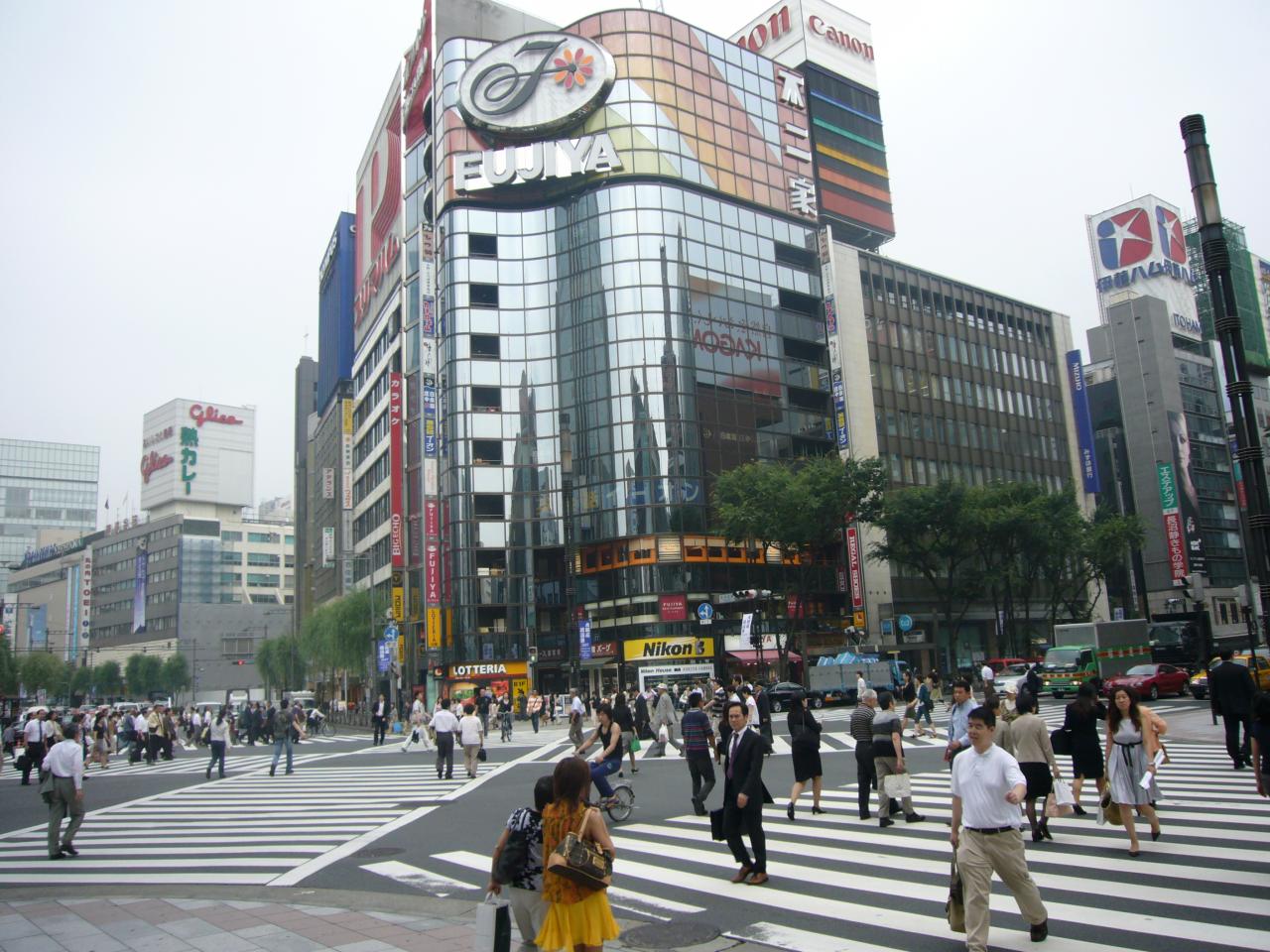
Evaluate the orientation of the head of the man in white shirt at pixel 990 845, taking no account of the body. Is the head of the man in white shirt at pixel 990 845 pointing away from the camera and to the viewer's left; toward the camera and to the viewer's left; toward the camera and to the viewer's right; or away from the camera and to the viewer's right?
toward the camera and to the viewer's left

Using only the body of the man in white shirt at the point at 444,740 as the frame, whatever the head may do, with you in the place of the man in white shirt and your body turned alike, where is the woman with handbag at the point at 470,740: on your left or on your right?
on your right

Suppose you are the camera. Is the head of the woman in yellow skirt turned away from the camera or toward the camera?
away from the camera

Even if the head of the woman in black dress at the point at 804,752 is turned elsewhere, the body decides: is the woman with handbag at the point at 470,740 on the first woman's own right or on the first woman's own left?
on the first woman's own left

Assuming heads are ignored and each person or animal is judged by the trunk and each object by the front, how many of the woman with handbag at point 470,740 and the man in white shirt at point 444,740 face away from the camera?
2

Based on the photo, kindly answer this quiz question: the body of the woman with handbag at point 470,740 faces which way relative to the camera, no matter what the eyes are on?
away from the camera

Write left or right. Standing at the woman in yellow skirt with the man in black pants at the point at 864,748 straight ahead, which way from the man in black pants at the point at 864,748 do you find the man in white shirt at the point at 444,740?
left

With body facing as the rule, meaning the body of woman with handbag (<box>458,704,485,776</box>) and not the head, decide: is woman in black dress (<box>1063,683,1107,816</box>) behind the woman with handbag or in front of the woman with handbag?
behind

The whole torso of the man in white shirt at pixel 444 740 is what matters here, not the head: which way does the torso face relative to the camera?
away from the camera
